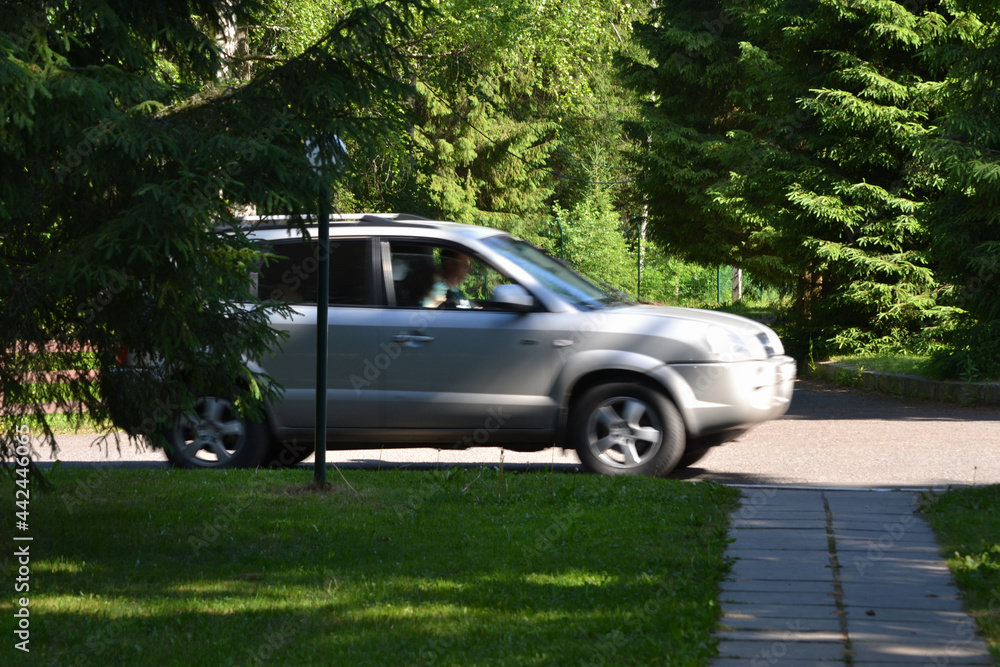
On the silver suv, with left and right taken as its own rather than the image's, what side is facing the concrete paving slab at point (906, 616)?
right

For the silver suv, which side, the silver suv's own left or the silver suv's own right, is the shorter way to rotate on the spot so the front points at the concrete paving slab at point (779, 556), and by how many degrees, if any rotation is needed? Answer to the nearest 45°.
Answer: approximately 45° to the silver suv's own right

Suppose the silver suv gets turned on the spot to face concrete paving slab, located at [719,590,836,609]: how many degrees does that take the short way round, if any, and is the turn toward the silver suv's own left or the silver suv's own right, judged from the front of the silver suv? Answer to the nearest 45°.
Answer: approximately 90° to the silver suv's own right

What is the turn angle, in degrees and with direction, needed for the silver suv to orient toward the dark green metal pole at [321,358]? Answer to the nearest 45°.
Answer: approximately 135° to its right

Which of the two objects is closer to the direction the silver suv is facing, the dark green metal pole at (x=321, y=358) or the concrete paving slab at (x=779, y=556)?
the concrete paving slab

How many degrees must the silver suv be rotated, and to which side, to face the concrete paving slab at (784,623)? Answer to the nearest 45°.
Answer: approximately 90° to its right

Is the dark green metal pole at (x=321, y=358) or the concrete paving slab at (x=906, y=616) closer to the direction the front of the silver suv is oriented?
the concrete paving slab

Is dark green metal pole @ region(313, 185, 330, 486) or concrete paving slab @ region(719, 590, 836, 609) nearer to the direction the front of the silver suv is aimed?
the concrete paving slab

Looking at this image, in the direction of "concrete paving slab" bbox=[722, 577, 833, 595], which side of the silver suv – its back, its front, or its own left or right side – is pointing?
right

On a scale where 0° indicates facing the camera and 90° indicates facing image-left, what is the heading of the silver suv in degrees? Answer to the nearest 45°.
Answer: approximately 270°
